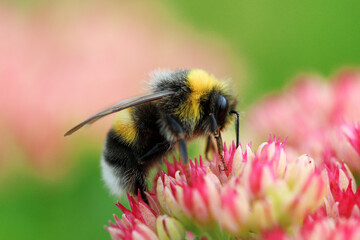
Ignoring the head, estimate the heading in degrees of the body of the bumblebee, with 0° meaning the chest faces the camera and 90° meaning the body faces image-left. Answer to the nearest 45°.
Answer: approximately 270°

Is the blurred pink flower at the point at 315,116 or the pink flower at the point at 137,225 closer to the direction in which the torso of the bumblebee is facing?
the blurred pink flower

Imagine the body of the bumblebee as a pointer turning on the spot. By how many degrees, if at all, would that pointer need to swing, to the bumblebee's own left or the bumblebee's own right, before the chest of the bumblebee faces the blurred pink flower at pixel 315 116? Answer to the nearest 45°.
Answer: approximately 45° to the bumblebee's own left

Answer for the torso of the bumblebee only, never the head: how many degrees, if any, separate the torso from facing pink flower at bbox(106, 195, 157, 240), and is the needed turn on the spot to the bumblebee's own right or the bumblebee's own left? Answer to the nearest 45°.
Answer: approximately 135° to the bumblebee's own right

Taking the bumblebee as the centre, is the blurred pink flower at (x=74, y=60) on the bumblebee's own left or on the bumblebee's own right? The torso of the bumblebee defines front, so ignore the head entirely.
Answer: on the bumblebee's own left
